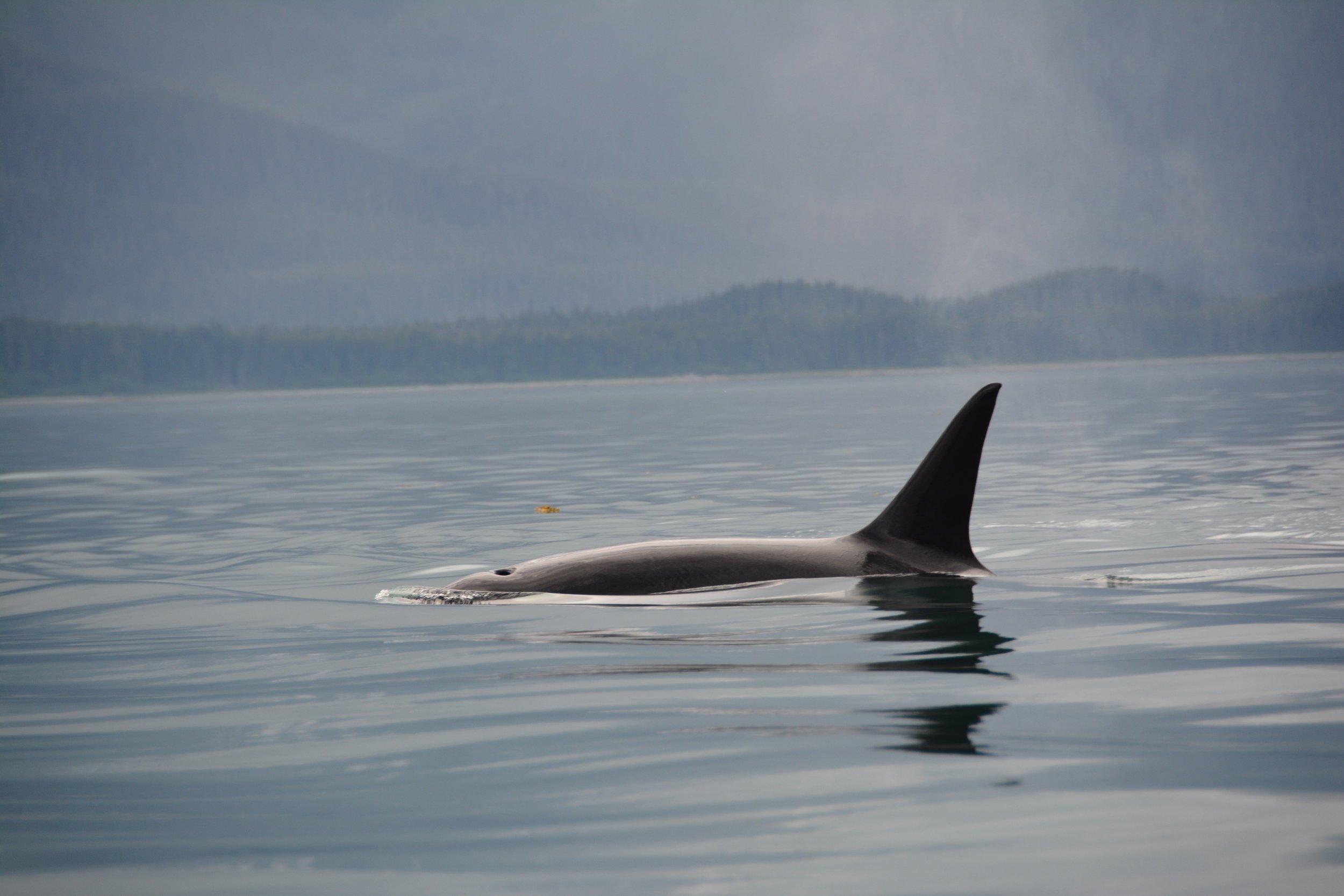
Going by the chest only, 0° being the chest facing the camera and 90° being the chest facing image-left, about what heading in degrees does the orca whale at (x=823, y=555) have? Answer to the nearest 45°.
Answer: approximately 90°
